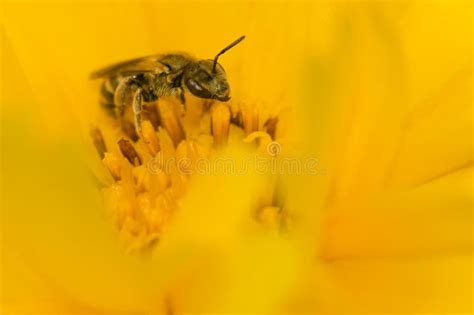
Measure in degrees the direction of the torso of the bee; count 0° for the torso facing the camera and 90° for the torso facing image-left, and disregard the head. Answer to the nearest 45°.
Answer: approximately 270°
